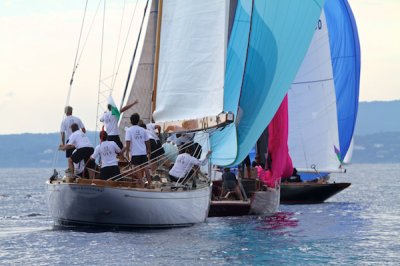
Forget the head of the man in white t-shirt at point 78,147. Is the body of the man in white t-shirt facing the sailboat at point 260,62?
no

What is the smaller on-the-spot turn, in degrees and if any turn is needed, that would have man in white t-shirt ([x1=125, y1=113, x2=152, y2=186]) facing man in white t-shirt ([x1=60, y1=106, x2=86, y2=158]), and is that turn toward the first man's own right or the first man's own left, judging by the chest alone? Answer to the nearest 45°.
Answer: approximately 45° to the first man's own left

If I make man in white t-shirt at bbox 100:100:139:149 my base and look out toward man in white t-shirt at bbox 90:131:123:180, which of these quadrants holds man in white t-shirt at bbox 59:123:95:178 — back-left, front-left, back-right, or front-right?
front-right

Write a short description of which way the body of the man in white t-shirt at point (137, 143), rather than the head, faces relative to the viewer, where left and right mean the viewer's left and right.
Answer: facing away from the viewer

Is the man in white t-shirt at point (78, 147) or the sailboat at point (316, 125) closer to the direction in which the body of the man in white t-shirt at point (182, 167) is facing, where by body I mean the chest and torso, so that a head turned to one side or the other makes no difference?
the sailboat

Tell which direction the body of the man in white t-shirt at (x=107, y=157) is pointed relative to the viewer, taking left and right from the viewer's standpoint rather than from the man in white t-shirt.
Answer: facing away from the viewer

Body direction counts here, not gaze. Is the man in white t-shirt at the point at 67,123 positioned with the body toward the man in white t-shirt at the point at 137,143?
no

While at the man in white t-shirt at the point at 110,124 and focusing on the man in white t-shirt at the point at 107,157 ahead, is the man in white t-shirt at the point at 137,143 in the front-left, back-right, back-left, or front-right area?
front-left

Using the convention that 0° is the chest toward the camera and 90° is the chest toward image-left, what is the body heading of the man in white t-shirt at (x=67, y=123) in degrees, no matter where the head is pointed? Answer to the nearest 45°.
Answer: approximately 225°

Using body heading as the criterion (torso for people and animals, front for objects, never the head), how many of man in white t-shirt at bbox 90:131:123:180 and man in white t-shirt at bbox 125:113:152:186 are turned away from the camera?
2

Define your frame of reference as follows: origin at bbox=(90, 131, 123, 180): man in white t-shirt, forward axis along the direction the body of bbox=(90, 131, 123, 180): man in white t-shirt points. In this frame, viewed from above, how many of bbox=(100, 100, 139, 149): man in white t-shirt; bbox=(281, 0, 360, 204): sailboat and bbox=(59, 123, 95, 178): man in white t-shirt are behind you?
0

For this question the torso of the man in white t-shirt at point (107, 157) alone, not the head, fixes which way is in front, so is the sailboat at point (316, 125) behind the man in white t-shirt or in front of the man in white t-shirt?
in front

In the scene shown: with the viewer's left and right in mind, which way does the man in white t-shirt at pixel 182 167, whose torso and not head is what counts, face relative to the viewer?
facing away from the viewer and to the right of the viewer

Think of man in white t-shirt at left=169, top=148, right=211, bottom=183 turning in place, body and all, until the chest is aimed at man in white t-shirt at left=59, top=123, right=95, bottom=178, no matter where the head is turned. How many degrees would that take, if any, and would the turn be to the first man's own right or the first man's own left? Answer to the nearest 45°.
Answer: approximately 135° to the first man's own left

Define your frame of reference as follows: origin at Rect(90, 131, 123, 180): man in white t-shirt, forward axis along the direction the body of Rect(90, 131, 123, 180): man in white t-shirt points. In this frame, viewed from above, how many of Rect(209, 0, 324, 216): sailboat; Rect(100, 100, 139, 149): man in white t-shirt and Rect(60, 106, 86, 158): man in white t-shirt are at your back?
0

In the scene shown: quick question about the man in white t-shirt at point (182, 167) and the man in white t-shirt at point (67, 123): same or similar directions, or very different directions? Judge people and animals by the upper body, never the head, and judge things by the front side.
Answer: same or similar directions
